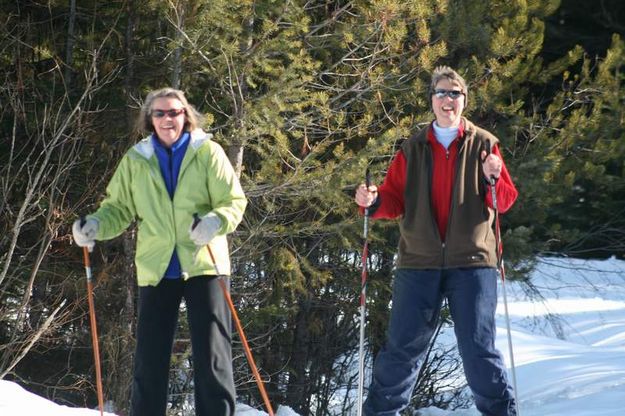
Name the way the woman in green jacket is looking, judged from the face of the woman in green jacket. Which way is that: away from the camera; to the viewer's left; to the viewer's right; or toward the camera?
toward the camera

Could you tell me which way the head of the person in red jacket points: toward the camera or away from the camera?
toward the camera

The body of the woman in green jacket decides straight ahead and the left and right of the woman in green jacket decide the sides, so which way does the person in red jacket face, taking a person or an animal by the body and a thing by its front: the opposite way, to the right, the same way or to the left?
the same way

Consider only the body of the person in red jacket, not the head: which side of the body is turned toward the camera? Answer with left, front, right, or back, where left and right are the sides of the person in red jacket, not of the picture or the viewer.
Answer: front

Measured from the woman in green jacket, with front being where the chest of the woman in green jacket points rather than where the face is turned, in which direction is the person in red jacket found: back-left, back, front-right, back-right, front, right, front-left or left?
left

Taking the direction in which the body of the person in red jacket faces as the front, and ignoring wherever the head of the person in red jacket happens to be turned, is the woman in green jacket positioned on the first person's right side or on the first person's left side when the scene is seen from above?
on the first person's right side

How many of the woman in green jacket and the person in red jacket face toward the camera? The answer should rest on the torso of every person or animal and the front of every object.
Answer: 2

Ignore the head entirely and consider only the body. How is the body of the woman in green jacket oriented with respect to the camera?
toward the camera
